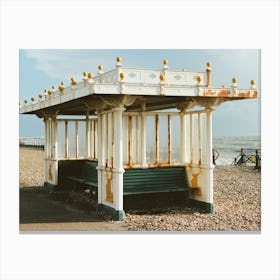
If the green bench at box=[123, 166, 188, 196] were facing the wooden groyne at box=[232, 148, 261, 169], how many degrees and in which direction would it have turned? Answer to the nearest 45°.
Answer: approximately 180°

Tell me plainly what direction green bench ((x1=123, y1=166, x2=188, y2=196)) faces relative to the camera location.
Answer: facing the viewer
